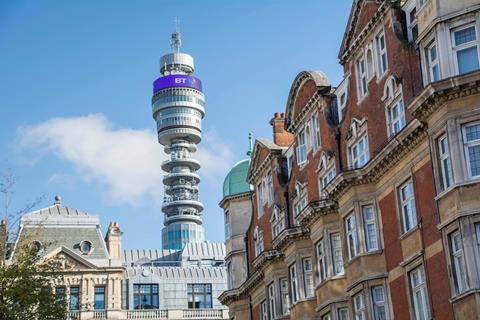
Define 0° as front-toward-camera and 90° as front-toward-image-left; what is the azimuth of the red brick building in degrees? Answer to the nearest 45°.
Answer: approximately 45°

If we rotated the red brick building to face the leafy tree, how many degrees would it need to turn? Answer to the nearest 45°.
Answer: approximately 45° to its right
